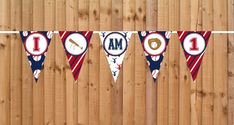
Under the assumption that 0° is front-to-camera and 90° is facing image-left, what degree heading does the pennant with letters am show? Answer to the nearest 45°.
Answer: approximately 0°

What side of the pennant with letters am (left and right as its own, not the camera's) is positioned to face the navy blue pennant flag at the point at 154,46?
left

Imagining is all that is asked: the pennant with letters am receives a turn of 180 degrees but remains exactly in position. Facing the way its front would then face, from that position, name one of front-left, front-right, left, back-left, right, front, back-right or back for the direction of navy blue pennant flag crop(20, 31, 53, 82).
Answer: left

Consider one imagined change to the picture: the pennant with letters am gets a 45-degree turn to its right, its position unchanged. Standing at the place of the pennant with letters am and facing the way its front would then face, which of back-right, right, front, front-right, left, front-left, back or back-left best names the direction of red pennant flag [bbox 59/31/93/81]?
front-right
